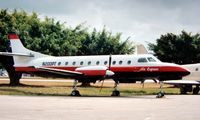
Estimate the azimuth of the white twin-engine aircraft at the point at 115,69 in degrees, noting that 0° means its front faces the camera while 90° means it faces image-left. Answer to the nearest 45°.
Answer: approximately 315°
